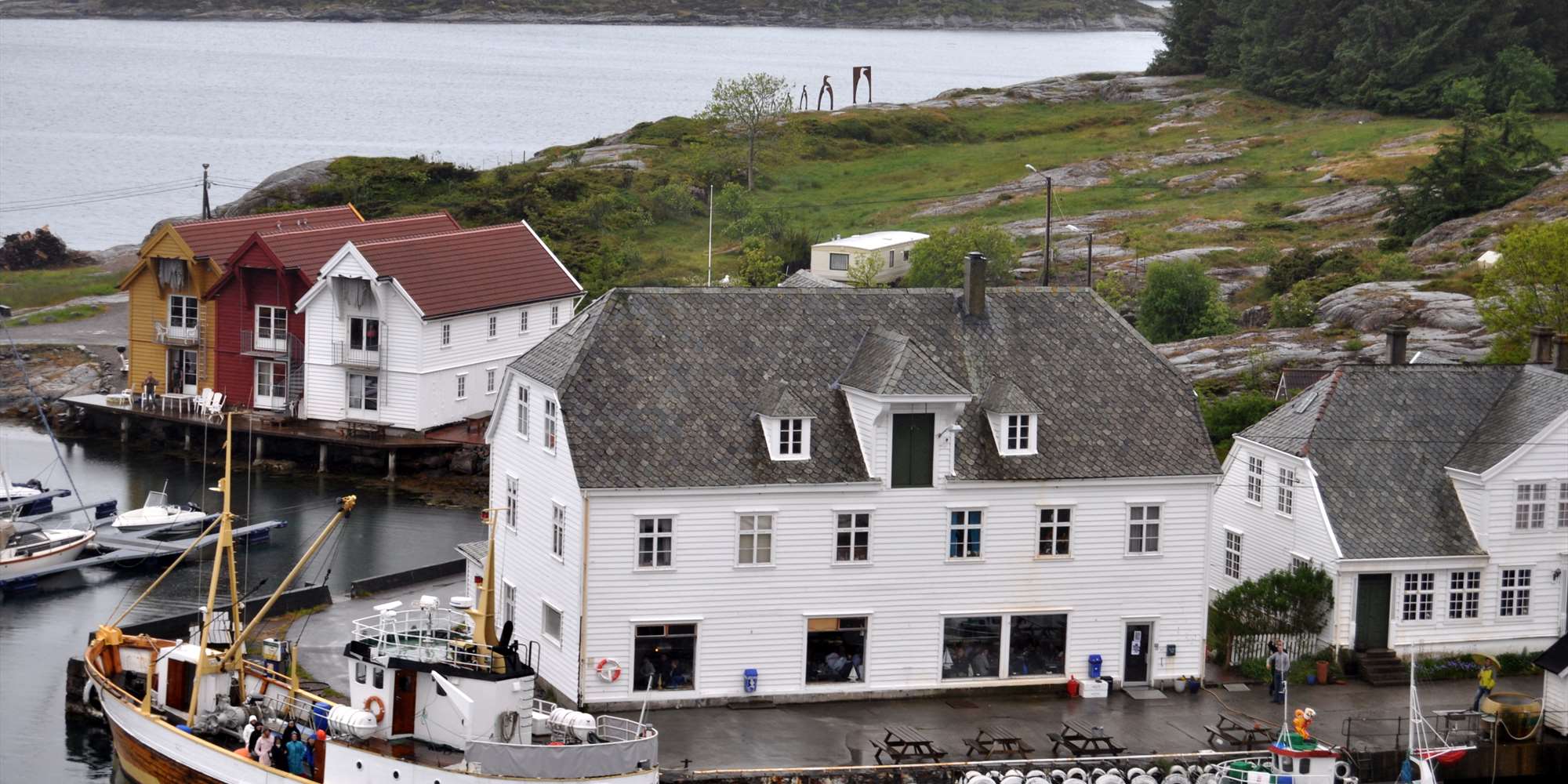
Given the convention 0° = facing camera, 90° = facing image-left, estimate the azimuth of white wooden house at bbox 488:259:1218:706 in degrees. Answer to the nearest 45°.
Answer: approximately 0°

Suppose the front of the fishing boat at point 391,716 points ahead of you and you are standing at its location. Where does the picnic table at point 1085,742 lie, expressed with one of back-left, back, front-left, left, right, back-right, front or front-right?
back

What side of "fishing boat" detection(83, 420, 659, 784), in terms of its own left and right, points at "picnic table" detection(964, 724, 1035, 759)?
back

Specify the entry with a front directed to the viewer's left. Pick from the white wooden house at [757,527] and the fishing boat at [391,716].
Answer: the fishing boat

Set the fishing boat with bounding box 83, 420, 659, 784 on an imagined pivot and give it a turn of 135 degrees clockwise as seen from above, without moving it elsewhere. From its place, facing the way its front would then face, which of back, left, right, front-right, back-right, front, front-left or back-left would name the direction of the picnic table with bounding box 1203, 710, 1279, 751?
front-right

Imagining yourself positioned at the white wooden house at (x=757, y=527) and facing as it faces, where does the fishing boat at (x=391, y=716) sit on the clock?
The fishing boat is roughly at 2 o'clock from the white wooden house.

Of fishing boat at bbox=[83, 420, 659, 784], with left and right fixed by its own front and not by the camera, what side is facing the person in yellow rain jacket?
back

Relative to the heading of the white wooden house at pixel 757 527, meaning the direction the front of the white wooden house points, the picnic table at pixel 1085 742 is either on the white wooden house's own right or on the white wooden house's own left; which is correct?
on the white wooden house's own left

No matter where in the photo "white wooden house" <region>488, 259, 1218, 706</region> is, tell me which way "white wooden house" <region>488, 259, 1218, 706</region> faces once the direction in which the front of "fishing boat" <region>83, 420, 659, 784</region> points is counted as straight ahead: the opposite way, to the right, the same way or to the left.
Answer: to the left

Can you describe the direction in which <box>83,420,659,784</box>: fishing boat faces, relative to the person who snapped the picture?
facing to the left of the viewer

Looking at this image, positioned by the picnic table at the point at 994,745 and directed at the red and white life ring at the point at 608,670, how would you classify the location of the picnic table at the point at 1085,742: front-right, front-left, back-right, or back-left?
back-right

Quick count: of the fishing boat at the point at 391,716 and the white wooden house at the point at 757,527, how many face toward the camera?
1

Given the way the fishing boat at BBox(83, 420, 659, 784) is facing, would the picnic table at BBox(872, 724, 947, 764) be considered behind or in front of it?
behind
